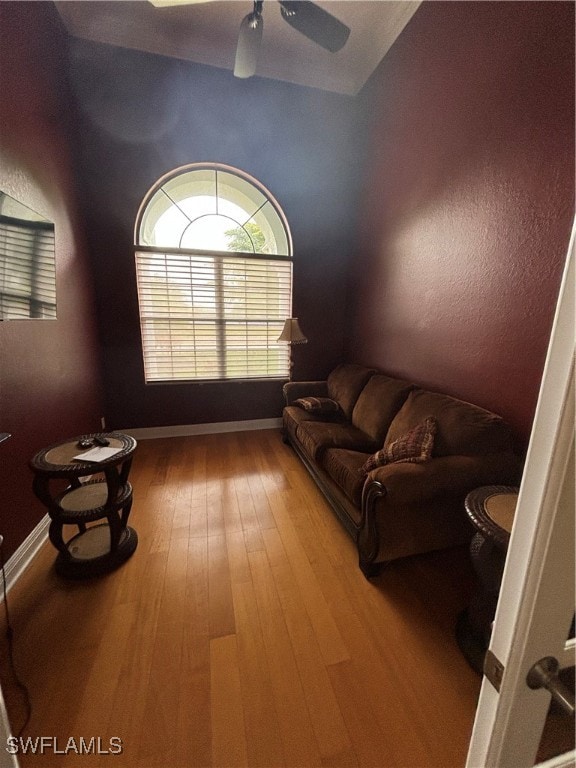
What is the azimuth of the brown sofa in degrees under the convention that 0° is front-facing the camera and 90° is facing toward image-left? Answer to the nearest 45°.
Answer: approximately 45°
